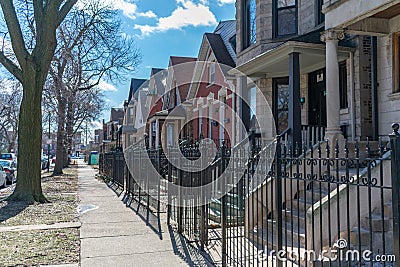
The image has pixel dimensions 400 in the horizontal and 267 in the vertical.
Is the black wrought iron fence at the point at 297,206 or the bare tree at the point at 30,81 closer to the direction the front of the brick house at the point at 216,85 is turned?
the bare tree

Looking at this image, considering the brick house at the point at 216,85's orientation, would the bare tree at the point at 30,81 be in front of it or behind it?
in front

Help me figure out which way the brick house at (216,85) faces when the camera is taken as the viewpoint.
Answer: facing the viewer and to the left of the viewer

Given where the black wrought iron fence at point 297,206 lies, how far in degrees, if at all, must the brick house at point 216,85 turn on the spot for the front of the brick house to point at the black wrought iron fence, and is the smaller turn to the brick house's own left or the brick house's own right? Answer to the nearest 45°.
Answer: approximately 45° to the brick house's own left
